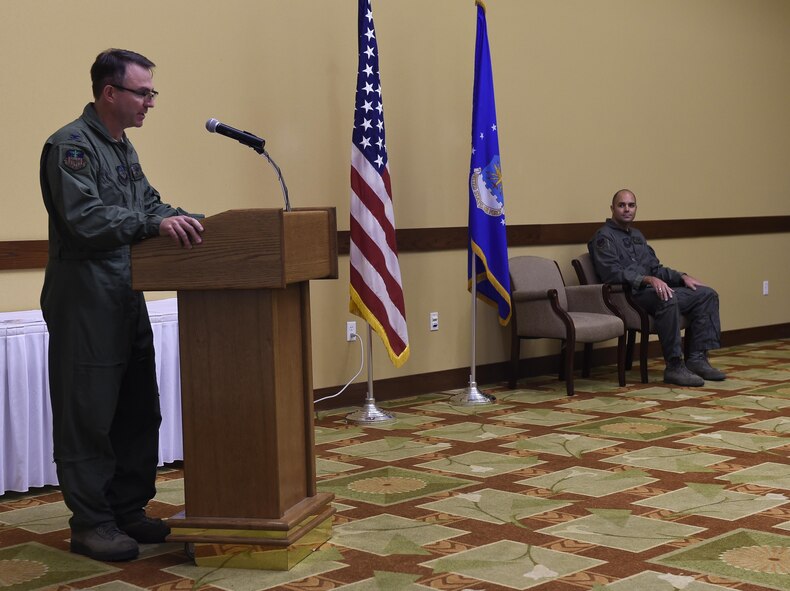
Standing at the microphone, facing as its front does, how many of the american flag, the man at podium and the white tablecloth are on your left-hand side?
0

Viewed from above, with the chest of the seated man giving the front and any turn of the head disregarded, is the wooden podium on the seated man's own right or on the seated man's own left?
on the seated man's own right

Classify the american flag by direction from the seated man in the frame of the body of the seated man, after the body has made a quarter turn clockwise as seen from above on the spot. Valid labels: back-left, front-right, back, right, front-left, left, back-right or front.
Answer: front

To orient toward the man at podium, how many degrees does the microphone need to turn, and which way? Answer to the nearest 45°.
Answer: approximately 45° to its right

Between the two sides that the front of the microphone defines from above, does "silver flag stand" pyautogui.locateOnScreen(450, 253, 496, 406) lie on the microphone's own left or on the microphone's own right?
on the microphone's own right

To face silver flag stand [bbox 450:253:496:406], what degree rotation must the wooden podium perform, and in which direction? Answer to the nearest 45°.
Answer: approximately 45° to its left

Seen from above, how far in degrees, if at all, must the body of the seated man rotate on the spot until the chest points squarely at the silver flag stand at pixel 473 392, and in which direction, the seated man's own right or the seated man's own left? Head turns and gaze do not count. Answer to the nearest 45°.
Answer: approximately 90° to the seated man's own right

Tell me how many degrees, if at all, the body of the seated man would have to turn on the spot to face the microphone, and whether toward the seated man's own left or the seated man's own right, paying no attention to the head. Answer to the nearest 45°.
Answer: approximately 45° to the seated man's own right

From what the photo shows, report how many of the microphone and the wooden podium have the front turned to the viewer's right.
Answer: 1

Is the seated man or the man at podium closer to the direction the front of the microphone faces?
the man at podium

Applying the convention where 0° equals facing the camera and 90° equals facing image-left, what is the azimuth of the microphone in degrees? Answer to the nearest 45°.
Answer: approximately 90°

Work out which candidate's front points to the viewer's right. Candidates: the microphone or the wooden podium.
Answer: the wooden podium

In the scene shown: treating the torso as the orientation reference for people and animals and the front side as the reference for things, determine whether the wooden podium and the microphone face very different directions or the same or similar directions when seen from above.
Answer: very different directions

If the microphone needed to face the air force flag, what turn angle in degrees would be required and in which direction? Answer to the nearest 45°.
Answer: approximately 135° to its right

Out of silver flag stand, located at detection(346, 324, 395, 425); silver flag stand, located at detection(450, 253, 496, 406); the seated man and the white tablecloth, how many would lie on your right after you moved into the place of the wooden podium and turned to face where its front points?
0

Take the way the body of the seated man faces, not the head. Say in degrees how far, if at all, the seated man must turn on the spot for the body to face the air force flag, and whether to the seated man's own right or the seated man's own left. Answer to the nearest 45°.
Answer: approximately 90° to the seated man's own right

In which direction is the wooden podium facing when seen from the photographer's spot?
facing to the right of the viewer
